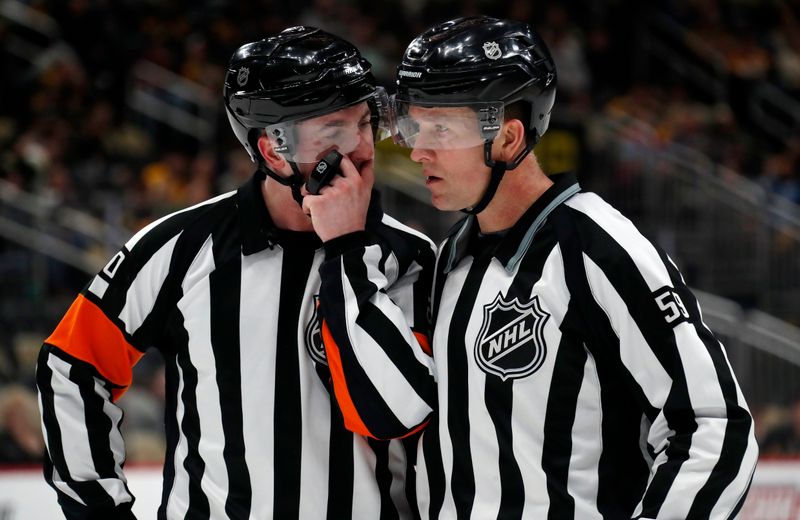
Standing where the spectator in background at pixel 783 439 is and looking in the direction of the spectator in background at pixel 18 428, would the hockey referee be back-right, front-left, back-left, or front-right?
front-left

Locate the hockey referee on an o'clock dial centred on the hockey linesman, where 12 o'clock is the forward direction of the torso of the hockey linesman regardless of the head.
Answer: The hockey referee is roughly at 2 o'clock from the hockey linesman.

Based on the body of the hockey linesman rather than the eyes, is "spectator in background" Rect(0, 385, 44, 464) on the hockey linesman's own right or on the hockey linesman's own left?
on the hockey linesman's own right

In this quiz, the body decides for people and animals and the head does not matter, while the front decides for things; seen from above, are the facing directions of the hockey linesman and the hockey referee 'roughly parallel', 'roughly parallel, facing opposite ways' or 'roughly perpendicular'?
roughly perpendicular

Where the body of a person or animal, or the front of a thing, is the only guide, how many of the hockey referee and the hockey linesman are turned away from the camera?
0

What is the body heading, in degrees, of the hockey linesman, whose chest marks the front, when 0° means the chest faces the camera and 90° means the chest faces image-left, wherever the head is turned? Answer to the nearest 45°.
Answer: approximately 45°

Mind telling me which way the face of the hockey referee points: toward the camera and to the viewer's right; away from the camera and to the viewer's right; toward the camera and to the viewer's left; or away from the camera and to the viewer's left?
toward the camera and to the viewer's right

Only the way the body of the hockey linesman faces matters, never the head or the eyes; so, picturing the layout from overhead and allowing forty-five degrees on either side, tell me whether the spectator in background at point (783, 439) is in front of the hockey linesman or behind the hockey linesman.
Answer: behind

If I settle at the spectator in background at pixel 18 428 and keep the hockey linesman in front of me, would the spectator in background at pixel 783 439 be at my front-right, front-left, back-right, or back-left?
front-left

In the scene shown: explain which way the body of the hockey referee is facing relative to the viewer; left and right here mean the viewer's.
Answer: facing the viewer and to the right of the viewer

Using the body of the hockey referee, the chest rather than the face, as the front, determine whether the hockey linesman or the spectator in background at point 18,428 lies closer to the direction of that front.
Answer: the hockey linesman

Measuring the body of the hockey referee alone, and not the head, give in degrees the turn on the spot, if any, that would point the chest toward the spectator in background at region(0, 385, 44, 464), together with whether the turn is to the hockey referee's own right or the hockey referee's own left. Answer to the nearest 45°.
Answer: approximately 180°
